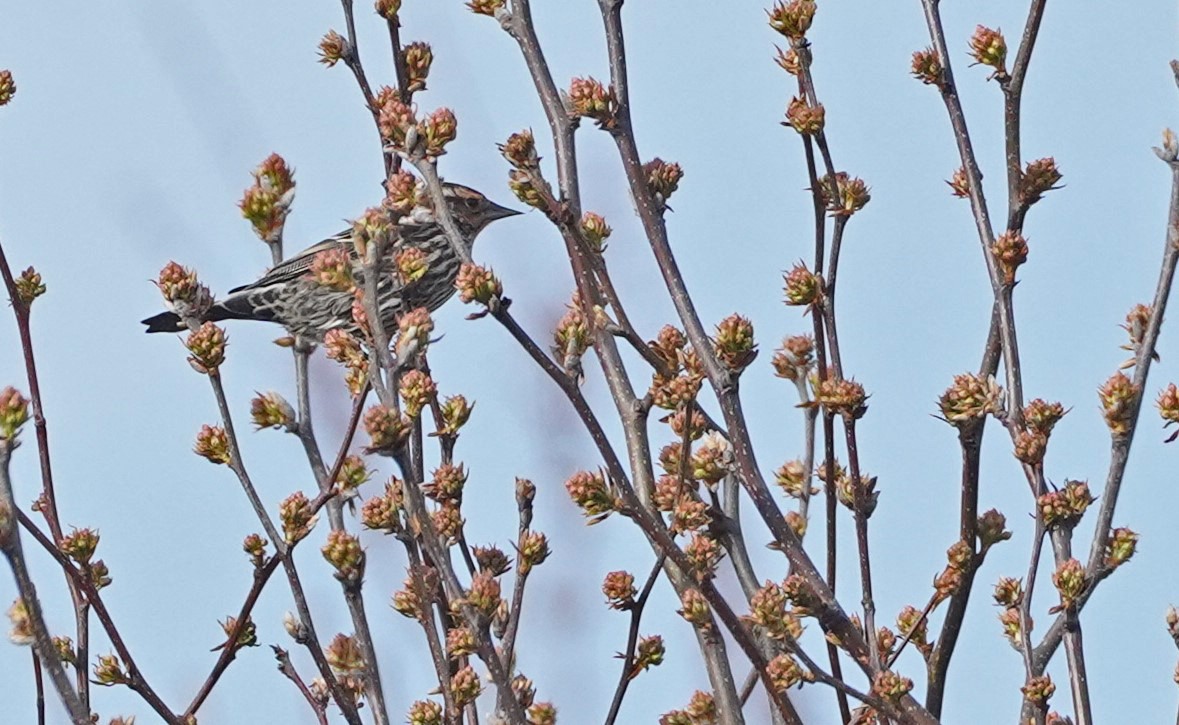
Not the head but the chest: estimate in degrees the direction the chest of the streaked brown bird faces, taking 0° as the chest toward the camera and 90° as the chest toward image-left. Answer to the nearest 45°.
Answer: approximately 270°
